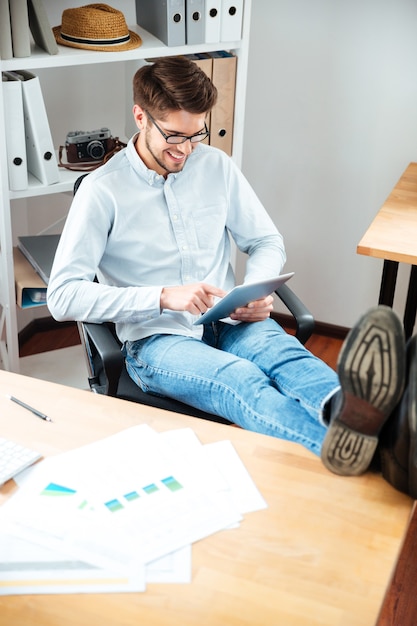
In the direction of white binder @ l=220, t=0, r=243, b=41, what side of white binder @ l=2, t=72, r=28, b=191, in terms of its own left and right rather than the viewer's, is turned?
left

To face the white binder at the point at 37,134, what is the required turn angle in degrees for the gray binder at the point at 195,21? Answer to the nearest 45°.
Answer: approximately 45° to its right

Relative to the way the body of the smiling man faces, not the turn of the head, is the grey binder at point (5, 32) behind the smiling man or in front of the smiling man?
behind

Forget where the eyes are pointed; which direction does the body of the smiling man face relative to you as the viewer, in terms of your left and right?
facing the viewer and to the right of the viewer

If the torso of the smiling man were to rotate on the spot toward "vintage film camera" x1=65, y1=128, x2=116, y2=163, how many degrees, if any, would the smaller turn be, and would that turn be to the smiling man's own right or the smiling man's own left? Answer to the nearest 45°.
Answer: approximately 180°

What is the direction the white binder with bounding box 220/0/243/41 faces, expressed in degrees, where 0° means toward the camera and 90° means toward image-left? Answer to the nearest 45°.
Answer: approximately 0°
